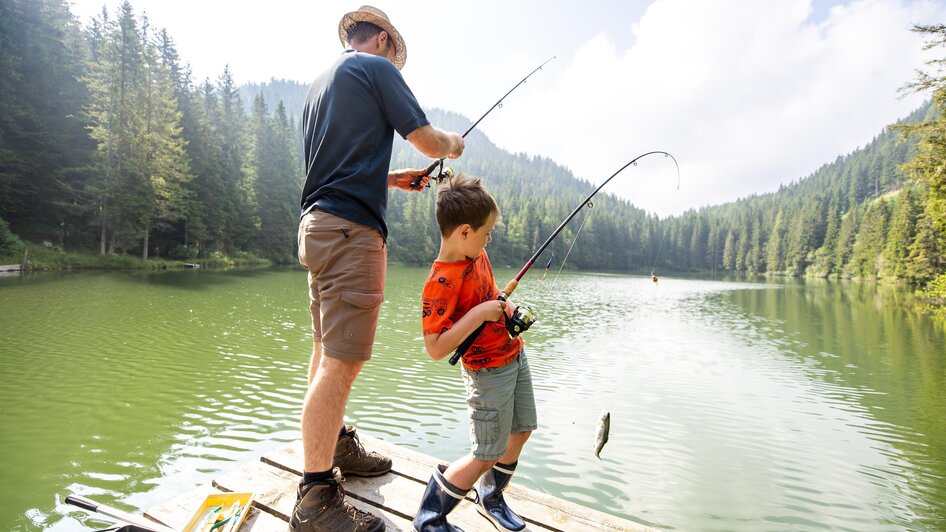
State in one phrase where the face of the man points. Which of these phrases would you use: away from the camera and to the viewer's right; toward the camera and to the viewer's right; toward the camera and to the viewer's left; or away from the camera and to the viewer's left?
away from the camera and to the viewer's right

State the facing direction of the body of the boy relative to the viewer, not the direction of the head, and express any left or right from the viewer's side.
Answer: facing the viewer and to the right of the viewer

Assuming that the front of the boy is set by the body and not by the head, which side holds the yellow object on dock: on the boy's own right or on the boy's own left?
on the boy's own right

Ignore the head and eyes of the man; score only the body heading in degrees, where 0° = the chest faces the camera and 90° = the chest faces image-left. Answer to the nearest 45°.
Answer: approximately 225°
